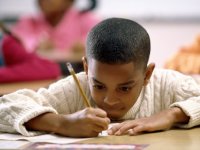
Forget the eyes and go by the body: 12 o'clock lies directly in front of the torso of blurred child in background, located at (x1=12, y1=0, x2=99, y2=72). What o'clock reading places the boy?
The boy is roughly at 12 o'clock from the blurred child in background.

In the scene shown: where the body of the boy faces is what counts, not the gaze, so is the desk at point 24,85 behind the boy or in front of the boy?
behind

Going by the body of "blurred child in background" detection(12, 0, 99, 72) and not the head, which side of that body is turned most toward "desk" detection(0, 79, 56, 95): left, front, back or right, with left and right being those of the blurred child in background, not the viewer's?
front

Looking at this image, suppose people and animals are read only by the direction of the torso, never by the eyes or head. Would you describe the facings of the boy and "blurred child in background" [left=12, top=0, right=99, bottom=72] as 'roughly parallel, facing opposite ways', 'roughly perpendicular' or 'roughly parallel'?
roughly parallel

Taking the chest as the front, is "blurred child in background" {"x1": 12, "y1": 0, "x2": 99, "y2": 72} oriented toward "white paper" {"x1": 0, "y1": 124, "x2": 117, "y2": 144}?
yes

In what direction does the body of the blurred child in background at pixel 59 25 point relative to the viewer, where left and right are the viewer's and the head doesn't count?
facing the viewer

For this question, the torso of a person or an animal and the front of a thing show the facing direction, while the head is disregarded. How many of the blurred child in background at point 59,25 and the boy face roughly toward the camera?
2

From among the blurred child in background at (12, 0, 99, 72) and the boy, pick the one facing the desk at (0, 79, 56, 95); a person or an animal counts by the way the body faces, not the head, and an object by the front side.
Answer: the blurred child in background

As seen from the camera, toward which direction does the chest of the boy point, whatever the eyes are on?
toward the camera
